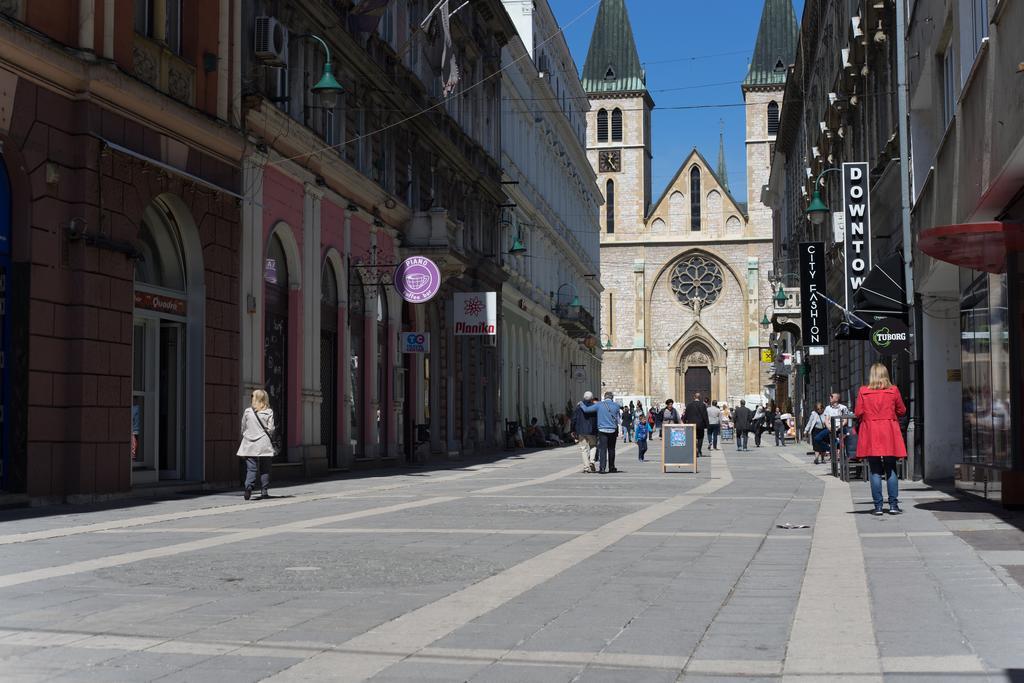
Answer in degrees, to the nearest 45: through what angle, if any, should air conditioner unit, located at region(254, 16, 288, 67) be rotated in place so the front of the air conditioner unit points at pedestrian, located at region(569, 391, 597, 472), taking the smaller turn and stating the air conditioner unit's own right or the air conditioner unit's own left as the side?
approximately 90° to the air conditioner unit's own left

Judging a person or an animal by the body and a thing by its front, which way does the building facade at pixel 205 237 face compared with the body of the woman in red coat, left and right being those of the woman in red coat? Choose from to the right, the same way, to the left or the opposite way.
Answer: to the right

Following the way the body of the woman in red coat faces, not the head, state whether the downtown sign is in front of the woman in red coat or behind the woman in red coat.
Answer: in front

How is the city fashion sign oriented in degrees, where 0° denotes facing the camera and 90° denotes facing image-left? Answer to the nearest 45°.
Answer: approximately 0°

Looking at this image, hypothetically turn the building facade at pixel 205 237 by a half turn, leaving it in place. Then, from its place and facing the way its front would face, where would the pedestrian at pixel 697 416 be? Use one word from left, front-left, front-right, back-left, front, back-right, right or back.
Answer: right

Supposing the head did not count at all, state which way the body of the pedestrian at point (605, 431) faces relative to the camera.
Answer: away from the camera

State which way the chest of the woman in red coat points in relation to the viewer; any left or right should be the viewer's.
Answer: facing away from the viewer

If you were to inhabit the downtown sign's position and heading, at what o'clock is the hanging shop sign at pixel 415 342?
The hanging shop sign is roughly at 3 o'clock from the downtown sign.
